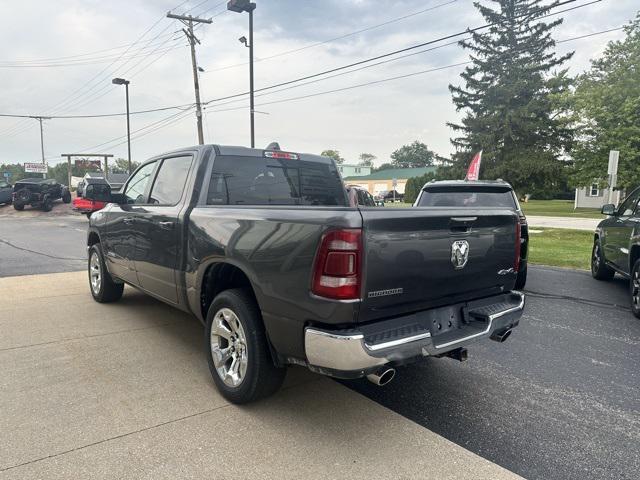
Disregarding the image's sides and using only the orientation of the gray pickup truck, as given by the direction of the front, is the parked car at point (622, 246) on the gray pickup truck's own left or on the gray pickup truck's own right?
on the gray pickup truck's own right

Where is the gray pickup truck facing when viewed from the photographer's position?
facing away from the viewer and to the left of the viewer

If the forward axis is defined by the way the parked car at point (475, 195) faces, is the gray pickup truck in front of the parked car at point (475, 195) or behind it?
behind

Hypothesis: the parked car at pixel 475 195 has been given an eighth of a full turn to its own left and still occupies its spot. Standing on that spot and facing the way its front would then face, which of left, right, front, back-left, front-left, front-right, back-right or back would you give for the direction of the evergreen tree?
front-right

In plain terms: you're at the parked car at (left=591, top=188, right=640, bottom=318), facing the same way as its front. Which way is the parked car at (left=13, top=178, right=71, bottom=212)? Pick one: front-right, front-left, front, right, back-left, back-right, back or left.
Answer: front-left

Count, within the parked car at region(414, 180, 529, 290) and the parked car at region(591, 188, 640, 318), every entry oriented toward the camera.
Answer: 0

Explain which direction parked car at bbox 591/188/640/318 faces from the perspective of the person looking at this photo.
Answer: facing away from the viewer and to the left of the viewer

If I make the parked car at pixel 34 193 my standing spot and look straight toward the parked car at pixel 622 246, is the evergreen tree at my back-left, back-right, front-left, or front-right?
front-left

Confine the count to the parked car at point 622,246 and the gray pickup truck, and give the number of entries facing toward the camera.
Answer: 0

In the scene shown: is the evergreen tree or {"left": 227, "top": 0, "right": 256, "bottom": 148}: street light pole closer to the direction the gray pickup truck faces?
the street light pole

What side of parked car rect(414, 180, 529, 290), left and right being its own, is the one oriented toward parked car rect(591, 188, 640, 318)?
right

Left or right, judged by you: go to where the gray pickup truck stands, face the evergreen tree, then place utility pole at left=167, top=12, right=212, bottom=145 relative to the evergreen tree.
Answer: left

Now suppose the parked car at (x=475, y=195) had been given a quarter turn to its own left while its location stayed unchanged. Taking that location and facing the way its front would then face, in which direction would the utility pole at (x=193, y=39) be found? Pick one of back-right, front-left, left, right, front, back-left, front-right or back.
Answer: front-right

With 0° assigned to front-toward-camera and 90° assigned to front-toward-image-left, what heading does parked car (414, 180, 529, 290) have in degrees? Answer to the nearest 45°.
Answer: approximately 180°

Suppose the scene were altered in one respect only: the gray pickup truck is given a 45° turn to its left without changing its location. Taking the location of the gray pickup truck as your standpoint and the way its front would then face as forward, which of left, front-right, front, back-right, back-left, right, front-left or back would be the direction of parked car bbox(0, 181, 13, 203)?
front-right

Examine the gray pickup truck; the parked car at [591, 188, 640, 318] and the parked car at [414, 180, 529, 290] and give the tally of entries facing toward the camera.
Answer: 0

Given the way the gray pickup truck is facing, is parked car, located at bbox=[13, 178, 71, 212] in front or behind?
in front
